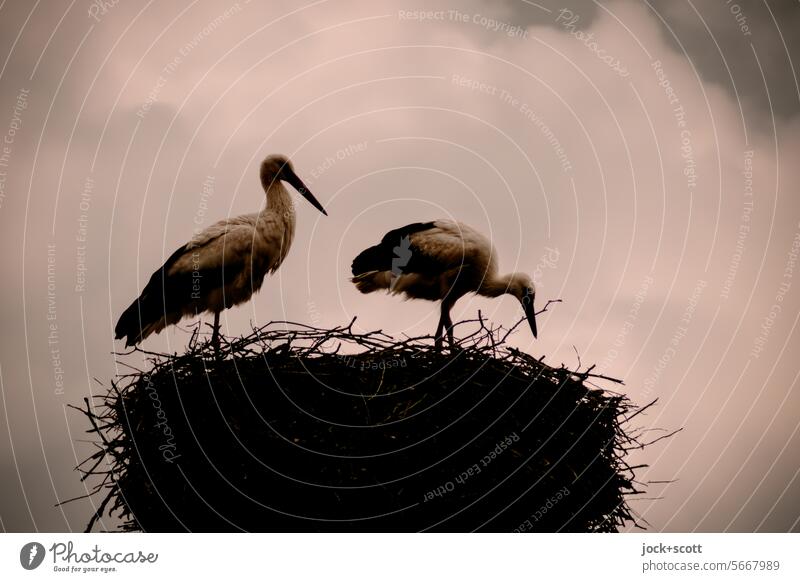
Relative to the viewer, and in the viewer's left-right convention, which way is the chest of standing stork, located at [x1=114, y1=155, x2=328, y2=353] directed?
facing to the right of the viewer

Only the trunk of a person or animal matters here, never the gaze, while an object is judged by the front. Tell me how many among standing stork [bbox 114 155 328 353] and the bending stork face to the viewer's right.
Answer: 2

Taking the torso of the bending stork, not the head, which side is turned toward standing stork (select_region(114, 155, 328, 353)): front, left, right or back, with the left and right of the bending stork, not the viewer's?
back

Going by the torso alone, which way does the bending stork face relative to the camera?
to the viewer's right

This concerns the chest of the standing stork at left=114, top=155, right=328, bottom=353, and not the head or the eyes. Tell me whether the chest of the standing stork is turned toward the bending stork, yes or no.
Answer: yes
